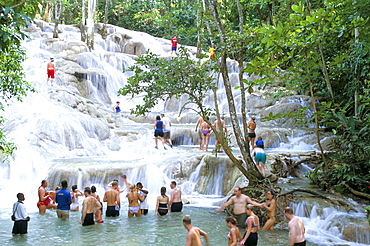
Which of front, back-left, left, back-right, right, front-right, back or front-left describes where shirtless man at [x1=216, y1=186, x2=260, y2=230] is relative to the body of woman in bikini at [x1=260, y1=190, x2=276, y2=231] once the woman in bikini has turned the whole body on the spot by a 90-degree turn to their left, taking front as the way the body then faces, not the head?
front-right

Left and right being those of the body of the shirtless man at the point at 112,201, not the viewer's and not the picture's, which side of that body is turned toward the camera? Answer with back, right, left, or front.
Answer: back

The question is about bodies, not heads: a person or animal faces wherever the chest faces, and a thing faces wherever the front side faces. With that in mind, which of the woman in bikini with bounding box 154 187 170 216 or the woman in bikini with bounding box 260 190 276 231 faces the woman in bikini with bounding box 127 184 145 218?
the woman in bikini with bounding box 260 190 276 231

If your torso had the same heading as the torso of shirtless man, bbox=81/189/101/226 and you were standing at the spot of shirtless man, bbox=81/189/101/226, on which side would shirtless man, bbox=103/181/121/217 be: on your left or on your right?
on your right

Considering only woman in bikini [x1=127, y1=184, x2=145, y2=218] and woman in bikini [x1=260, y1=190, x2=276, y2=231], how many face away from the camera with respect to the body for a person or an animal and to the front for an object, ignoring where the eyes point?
1

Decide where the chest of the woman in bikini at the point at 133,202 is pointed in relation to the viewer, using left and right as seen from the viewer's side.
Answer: facing away from the viewer

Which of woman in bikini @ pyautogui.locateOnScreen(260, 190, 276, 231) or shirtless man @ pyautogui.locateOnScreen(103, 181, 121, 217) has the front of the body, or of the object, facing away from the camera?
the shirtless man

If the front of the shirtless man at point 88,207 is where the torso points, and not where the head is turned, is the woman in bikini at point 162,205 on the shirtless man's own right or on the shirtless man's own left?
on the shirtless man's own right

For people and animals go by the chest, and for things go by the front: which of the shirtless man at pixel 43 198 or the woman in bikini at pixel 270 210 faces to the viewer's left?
the woman in bikini

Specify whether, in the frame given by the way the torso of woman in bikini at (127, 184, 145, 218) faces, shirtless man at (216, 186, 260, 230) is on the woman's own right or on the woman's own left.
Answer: on the woman's own right
